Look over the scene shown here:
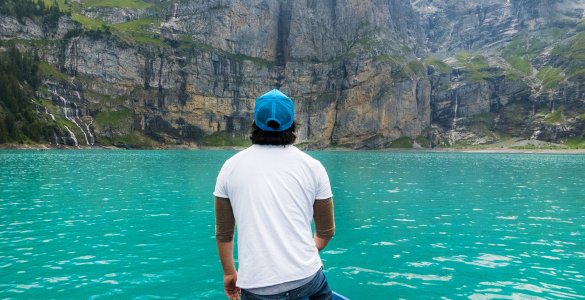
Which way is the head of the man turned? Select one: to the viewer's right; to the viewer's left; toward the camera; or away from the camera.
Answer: away from the camera

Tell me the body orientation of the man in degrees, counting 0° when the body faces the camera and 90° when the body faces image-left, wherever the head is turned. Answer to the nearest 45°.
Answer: approximately 180°
